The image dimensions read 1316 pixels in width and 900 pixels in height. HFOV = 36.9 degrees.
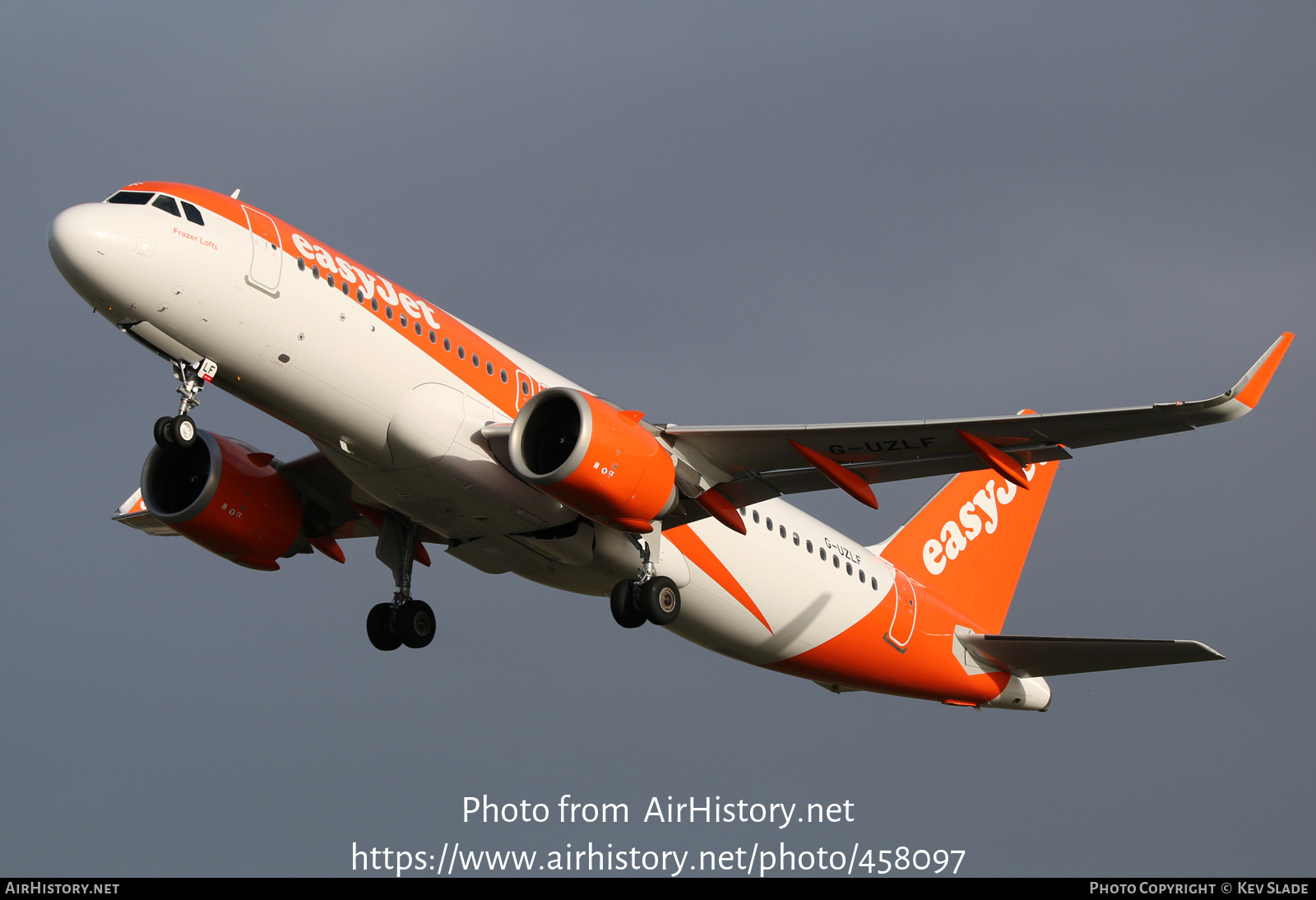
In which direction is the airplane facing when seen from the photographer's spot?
facing the viewer and to the left of the viewer
